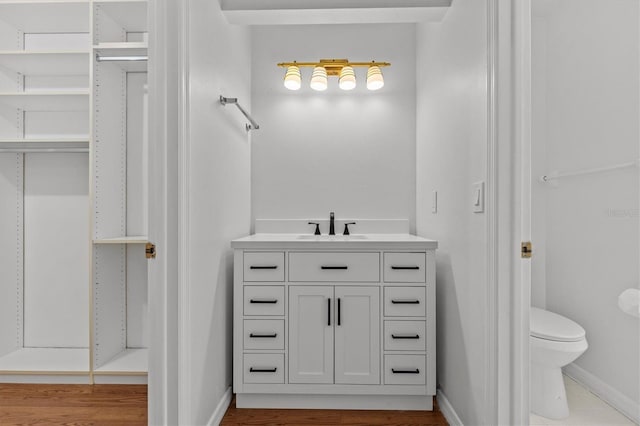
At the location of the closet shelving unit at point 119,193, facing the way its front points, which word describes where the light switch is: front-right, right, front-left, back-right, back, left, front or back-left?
front-left

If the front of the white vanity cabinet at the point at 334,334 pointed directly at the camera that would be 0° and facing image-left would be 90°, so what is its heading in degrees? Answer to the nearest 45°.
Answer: approximately 0°

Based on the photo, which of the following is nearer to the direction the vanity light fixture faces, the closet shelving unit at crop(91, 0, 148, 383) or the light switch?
the light switch

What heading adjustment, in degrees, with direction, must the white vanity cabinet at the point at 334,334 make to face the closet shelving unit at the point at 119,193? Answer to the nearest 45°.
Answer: approximately 90° to its right

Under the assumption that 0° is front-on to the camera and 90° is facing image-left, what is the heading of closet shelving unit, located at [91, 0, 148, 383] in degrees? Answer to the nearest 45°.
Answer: approximately 0°

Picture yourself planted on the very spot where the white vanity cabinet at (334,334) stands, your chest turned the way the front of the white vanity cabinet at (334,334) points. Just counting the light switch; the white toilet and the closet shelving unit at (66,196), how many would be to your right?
1

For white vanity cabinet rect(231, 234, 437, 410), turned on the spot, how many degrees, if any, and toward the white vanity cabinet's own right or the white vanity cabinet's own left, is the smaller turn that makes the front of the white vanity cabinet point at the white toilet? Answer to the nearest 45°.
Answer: approximately 90° to the white vanity cabinet's own left

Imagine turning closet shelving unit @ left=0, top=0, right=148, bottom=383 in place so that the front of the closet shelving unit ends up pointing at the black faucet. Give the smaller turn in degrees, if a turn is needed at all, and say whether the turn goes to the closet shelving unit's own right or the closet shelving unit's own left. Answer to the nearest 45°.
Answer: approximately 45° to the closet shelving unit's own left
